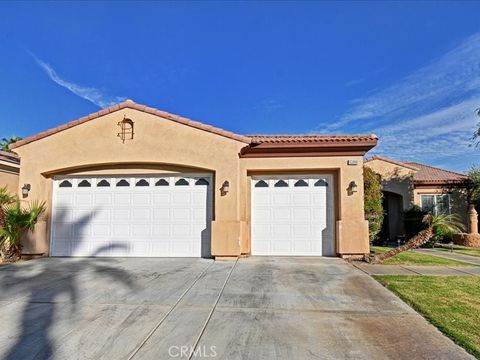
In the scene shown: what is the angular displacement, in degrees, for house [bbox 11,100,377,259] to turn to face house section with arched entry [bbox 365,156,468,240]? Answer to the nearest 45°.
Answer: approximately 135° to its left

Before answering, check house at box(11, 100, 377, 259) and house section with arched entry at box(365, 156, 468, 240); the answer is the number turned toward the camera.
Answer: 2

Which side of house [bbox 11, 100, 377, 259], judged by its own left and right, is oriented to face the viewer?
front

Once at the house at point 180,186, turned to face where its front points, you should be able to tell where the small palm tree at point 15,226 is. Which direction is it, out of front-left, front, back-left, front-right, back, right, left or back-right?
right

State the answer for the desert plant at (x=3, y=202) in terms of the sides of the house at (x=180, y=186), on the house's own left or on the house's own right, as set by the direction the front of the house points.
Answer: on the house's own right

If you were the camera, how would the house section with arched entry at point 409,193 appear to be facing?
facing the viewer

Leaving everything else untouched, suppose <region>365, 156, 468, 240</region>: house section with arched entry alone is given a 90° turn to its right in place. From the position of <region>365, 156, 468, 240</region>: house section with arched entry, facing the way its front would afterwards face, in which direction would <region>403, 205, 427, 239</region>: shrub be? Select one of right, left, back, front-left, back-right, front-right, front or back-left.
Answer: left

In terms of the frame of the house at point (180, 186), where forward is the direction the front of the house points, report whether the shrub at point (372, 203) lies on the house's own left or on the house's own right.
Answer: on the house's own left

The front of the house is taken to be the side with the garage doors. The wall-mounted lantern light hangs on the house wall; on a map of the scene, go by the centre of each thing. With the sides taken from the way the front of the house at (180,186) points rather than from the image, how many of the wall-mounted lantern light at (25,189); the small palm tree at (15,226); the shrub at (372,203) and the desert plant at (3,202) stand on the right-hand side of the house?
3

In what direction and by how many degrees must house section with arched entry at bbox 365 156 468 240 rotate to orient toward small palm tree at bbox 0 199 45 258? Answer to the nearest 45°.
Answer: approximately 45° to its right

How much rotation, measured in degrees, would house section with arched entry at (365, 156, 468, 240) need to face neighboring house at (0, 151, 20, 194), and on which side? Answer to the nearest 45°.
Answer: approximately 45° to its right

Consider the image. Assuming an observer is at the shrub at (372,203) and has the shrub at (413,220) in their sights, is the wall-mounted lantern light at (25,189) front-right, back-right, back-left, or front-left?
back-left
